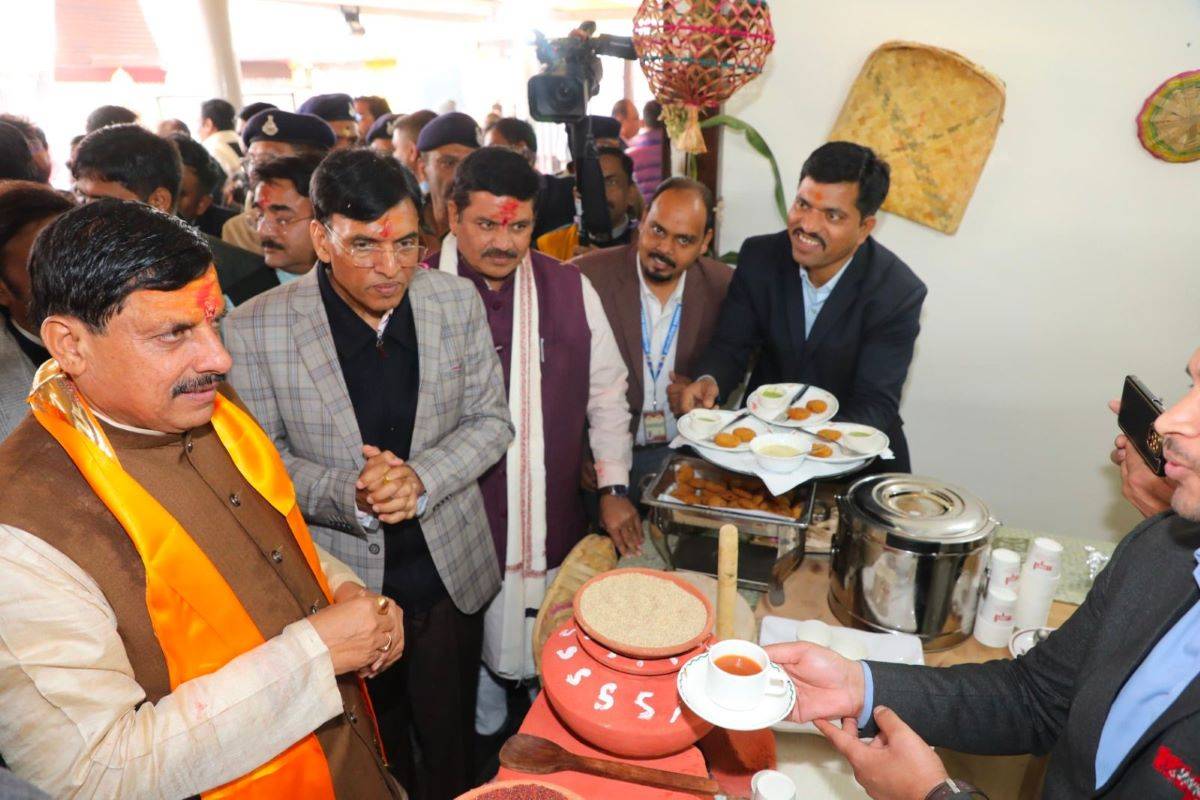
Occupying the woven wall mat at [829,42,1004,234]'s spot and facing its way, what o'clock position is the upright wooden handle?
The upright wooden handle is roughly at 12 o'clock from the woven wall mat.

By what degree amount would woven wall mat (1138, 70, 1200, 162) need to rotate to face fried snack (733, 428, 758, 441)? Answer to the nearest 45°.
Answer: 0° — it already faces it

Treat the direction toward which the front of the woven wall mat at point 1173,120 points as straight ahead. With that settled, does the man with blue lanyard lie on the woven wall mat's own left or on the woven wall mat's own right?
on the woven wall mat's own right

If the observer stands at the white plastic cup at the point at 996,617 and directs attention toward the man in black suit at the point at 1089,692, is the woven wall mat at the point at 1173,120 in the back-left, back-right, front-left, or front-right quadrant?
back-left

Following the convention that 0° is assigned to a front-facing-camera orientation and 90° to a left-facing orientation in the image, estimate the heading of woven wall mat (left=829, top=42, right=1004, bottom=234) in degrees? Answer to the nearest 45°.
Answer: approximately 0°

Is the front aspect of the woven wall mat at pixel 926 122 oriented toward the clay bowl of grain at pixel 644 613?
yes

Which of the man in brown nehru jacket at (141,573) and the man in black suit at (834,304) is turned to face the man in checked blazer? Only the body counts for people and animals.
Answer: the man in black suit

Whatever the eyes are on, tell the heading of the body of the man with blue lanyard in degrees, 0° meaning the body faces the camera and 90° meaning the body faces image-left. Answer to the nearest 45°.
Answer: approximately 0°
